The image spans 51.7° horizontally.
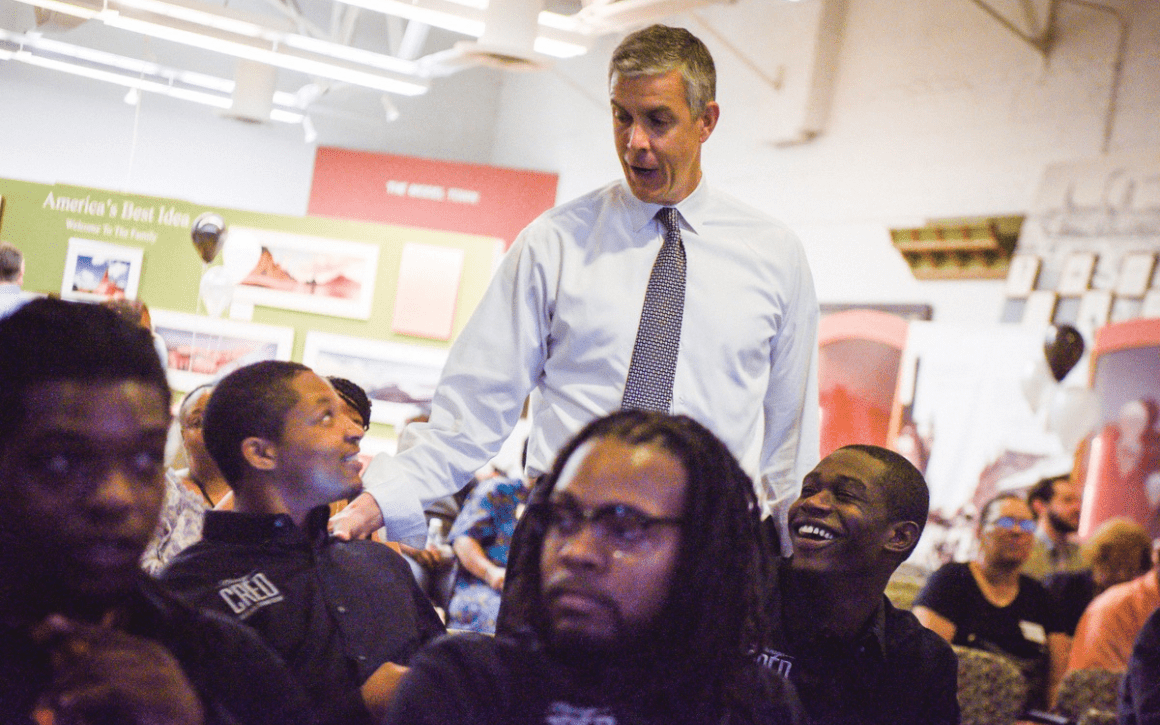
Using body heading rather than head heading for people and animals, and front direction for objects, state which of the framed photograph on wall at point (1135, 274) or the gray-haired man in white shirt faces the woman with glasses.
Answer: the framed photograph on wall

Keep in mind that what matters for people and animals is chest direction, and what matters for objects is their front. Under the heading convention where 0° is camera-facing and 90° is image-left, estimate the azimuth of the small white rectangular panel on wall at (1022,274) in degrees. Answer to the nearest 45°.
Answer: approximately 0°

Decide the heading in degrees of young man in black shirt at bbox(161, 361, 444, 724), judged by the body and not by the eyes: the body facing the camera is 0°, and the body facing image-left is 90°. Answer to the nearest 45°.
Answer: approximately 315°

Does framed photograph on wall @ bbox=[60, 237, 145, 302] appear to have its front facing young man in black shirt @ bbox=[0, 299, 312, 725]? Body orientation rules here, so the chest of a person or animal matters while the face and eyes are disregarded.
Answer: yes

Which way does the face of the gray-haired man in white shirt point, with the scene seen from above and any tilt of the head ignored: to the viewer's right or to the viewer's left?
to the viewer's left

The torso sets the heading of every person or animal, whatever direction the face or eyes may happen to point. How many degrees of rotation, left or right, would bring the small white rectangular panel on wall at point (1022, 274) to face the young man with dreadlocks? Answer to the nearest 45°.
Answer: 0° — it already faces them

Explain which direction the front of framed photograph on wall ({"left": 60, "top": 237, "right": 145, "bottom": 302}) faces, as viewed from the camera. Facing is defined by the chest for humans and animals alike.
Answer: facing the viewer

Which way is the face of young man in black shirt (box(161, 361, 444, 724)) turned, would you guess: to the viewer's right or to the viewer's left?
to the viewer's right

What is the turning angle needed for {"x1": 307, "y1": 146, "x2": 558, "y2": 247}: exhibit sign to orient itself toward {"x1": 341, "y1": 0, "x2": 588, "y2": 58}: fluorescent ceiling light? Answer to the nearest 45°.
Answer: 0° — it already faces it
